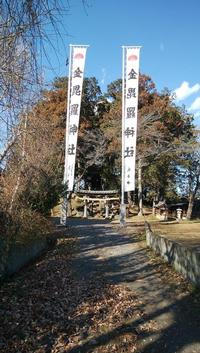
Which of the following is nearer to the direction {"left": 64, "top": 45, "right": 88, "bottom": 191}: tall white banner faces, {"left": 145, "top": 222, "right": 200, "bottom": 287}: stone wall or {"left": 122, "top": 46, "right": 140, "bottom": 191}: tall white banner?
the stone wall

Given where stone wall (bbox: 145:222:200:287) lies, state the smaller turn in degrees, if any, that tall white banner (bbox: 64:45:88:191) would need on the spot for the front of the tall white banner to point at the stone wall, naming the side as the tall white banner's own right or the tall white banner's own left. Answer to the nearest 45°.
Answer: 0° — it already faces it

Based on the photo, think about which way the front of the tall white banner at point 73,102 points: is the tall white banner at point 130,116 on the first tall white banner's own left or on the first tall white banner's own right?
on the first tall white banner's own left

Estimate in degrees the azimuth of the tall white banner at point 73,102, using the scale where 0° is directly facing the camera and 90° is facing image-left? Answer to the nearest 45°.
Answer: approximately 0°
